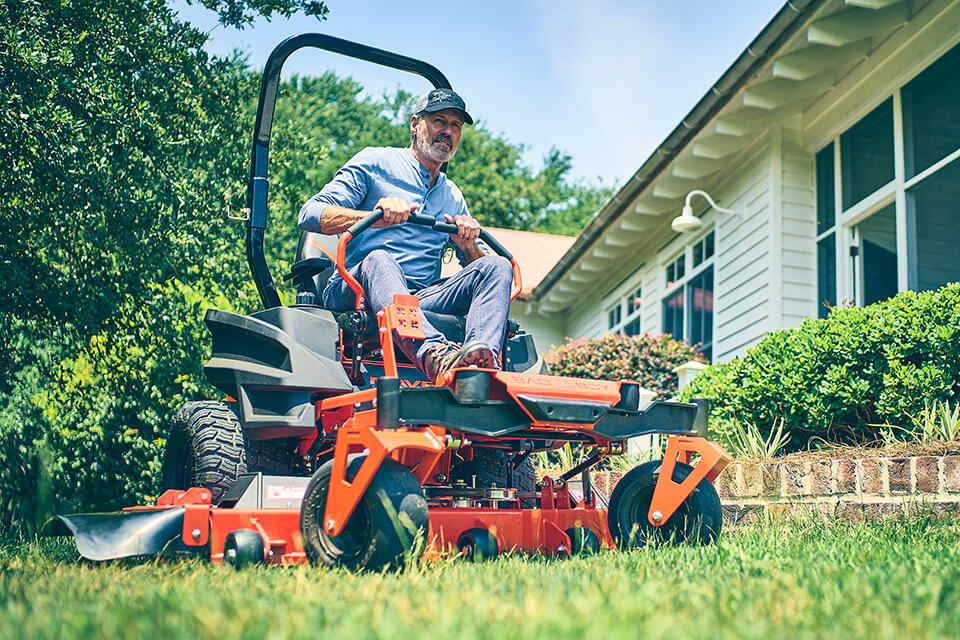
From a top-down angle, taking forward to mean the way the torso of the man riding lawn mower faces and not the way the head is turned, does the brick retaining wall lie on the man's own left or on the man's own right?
on the man's own left

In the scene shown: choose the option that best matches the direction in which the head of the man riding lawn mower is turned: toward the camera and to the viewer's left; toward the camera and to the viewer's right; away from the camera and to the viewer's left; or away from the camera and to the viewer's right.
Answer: toward the camera and to the viewer's right

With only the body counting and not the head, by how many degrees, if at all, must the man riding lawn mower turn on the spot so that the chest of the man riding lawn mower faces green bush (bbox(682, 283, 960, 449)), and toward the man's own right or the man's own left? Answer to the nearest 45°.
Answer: approximately 90° to the man's own left

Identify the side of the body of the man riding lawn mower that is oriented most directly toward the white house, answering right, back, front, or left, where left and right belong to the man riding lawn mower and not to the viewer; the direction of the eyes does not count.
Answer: left

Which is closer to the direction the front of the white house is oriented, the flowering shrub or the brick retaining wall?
the brick retaining wall

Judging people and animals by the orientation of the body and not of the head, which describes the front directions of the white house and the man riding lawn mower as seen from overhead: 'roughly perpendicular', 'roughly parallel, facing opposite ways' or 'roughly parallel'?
roughly perpendicular

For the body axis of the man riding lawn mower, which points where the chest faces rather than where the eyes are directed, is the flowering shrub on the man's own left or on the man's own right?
on the man's own left

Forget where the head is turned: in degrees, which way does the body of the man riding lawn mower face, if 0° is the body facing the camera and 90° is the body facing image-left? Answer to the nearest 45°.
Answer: approximately 315°

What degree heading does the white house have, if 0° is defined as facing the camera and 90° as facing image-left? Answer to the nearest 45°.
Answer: approximately 45°
